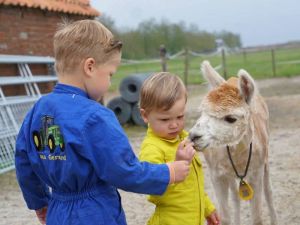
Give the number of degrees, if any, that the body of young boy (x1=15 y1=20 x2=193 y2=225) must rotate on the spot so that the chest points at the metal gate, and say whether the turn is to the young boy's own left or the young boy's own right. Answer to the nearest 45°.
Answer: approximately 45° to the young boy's own left

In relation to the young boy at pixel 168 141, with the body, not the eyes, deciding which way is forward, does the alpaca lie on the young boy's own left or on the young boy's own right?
on the young boy's own left

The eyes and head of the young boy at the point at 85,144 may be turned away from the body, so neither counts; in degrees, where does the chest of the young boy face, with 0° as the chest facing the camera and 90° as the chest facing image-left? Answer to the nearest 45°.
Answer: approximately 225°

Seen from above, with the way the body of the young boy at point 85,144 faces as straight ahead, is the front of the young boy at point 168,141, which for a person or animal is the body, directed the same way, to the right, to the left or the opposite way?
to the right

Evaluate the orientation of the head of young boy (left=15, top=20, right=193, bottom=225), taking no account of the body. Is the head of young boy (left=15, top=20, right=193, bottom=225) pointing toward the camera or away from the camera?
away from the camera

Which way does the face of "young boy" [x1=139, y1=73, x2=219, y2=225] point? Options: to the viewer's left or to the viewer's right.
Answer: to the viewer's right

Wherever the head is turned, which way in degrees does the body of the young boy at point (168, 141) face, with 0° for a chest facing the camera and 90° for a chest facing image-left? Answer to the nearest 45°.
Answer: approximately 315°

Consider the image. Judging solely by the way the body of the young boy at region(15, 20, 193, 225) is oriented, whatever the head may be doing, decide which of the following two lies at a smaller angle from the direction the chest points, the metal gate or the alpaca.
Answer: the alpaca

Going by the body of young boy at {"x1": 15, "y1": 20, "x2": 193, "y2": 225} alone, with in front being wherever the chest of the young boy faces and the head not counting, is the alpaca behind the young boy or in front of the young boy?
in front
